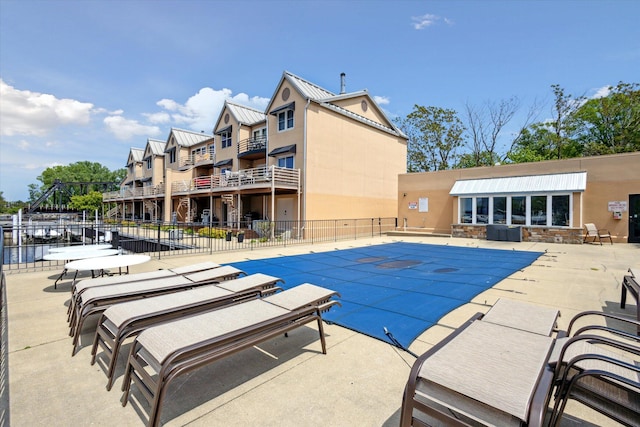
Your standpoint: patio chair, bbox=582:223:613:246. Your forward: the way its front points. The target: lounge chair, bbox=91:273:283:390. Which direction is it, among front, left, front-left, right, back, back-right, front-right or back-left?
front-right

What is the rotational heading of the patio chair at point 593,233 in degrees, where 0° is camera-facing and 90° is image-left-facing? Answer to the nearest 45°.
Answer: approximately 315°

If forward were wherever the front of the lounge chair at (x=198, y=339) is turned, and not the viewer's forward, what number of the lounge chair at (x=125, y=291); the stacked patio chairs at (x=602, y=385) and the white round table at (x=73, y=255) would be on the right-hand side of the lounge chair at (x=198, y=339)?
2

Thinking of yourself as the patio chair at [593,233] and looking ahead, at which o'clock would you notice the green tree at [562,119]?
The green tree is roughly at 7 o'clock from the patio chair.

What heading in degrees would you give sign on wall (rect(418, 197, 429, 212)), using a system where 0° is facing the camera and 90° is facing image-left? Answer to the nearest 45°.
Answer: approximately 0°

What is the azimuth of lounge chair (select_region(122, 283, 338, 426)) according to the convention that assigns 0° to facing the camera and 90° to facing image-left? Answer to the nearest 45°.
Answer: approximately 45°

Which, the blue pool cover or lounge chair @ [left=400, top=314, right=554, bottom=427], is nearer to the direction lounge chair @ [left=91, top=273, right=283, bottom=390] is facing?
the lounge chair

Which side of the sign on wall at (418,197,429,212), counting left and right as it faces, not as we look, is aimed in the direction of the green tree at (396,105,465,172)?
back

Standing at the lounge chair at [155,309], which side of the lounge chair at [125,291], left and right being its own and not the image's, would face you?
left
